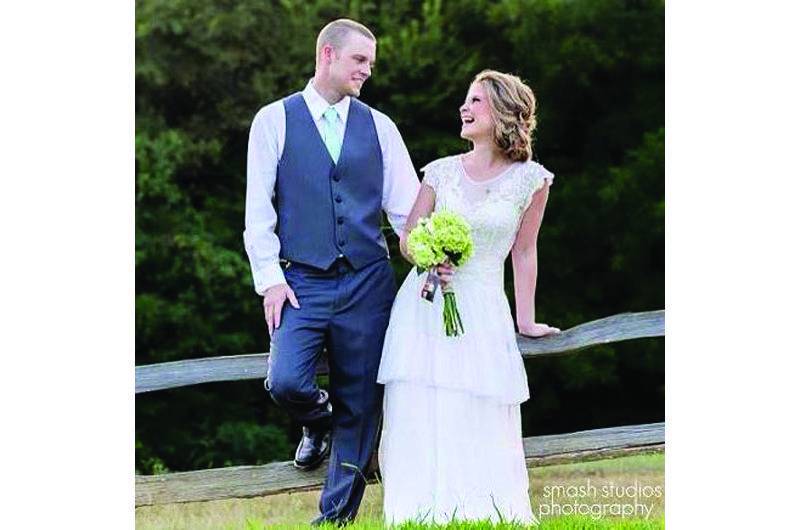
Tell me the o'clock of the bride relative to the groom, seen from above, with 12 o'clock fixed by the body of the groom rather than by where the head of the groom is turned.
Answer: The bride is roughly at 9 o'clock from the groom.

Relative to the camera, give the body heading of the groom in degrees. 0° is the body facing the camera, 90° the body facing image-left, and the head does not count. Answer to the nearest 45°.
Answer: approximately 0°

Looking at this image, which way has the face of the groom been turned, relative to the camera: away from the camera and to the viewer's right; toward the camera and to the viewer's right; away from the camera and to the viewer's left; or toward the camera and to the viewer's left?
toward the camera and to the viewer's right
